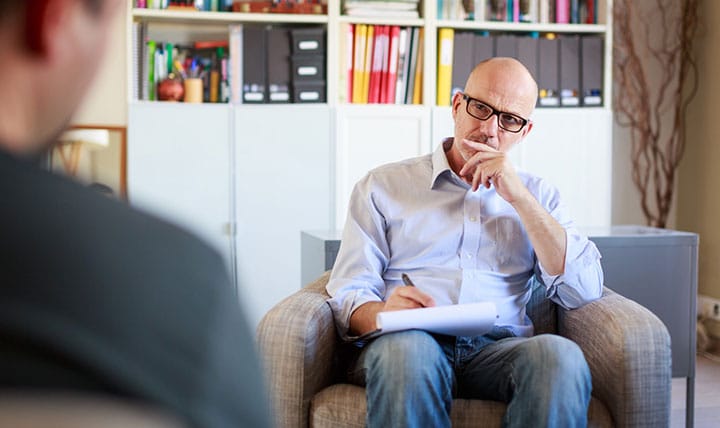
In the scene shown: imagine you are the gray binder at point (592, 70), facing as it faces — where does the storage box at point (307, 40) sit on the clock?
The storage box is roughly at 2 o'clock from the gray binder.

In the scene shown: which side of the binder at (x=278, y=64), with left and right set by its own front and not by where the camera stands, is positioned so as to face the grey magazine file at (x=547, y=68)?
left

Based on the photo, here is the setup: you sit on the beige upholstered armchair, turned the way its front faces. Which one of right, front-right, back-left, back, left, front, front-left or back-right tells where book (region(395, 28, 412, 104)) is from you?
back

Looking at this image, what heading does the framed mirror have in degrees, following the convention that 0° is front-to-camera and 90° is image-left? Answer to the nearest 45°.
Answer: approximately 0°

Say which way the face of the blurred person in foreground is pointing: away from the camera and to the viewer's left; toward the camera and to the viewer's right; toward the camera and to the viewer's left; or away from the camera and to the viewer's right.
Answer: away from the camera and to the viewer's right

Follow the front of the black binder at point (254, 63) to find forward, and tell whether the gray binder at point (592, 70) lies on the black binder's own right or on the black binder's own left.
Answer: on the black binder's own left

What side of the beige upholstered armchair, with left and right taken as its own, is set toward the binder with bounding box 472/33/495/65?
back

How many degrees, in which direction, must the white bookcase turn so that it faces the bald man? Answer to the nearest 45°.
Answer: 0° — it already faces them
